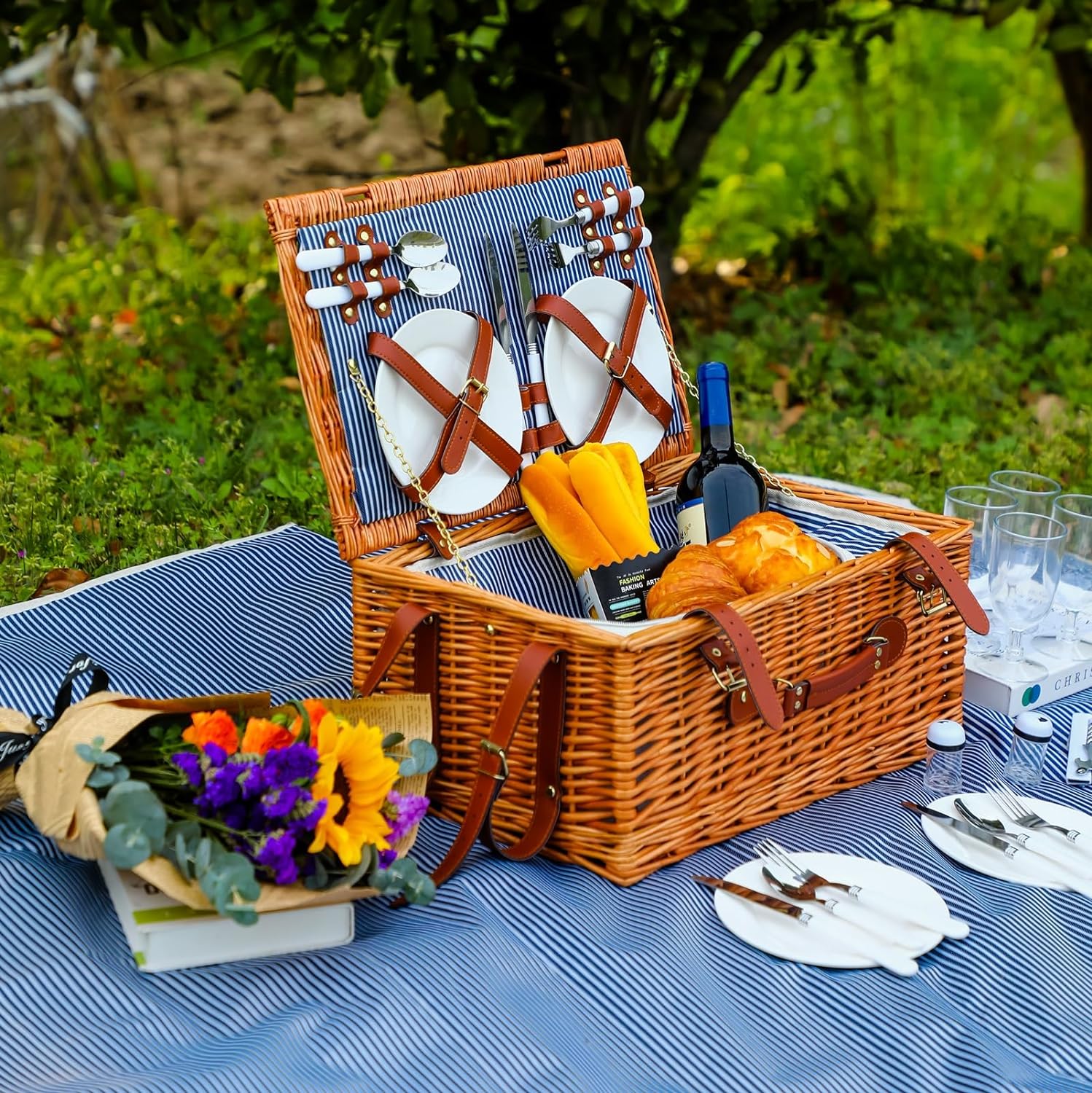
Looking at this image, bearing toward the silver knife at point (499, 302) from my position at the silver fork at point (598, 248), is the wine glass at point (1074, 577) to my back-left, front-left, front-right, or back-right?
back-left

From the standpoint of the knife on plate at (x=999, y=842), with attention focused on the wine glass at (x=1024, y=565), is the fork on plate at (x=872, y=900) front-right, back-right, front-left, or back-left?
back-left

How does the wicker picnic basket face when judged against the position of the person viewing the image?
facing the viewer and to the right of the viewer

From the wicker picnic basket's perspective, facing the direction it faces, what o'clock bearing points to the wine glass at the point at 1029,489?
The wine glass is roughly at 9 o'clock from the wicker picnic basket.

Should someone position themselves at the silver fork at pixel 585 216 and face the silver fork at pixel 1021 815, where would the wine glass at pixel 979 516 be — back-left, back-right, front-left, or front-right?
front-left

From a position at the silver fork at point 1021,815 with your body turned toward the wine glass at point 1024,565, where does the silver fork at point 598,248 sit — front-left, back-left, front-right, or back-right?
front-left
